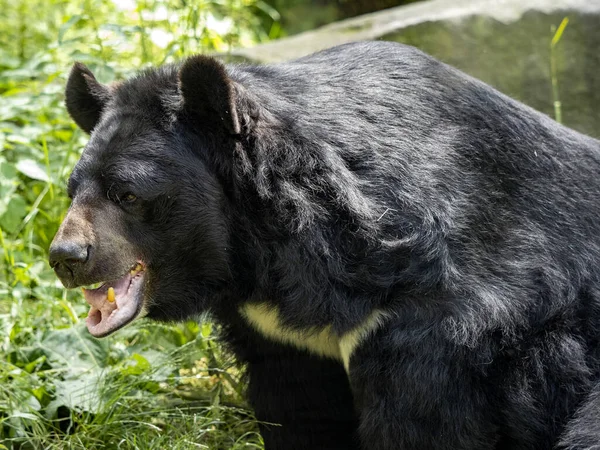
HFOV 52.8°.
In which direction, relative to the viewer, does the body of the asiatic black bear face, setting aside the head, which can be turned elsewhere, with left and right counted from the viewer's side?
facing the viewer and to the left of the viewer
